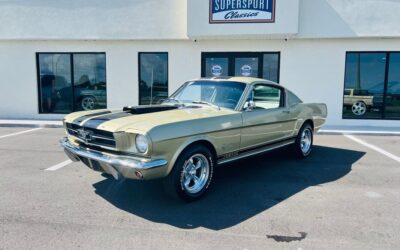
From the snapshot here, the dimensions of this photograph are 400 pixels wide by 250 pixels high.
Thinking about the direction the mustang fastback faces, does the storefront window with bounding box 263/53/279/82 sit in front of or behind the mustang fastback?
behind

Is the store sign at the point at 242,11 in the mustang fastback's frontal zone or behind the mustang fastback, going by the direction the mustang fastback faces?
behind

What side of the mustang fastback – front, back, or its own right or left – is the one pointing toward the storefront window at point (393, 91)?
back

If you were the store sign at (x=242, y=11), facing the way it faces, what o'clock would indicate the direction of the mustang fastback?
The mustang fastback is roughly at 12 o'clock from the store sign.

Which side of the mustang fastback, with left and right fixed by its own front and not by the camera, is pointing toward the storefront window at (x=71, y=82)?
right

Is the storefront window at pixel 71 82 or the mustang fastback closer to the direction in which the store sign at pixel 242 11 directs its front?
the mustang fastback

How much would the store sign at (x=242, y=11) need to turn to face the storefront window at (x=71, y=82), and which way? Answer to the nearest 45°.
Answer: approximately 90° to its right

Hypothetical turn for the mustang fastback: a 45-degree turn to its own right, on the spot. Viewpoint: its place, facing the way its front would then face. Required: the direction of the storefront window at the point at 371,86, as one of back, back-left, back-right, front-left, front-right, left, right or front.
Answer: back-right

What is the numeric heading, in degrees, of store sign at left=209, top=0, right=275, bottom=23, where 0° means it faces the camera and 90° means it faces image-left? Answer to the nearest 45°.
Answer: approximately 0°

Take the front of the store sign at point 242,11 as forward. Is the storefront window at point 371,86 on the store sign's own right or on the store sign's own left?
on the store sign's own left

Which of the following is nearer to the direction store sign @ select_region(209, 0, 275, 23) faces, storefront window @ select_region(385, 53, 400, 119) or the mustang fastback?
the mustang fastback
